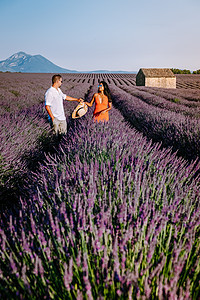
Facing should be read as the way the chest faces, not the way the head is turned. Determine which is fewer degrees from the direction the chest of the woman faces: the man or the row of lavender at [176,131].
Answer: the man

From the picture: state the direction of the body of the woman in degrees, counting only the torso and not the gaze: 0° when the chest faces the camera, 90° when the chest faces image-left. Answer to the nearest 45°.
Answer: approximately 45°

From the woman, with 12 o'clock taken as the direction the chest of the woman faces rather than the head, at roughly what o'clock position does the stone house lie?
The stone house is roughly at 5 o'clock from the woman.

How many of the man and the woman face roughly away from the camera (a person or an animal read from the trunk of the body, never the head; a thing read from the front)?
0

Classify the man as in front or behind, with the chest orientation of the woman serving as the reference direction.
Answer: in front

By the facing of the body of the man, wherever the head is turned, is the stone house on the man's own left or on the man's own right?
on the man's own left

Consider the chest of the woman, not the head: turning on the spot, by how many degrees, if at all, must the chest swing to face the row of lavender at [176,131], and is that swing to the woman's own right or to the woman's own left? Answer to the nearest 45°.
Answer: approximately 135° to the woman's own left
